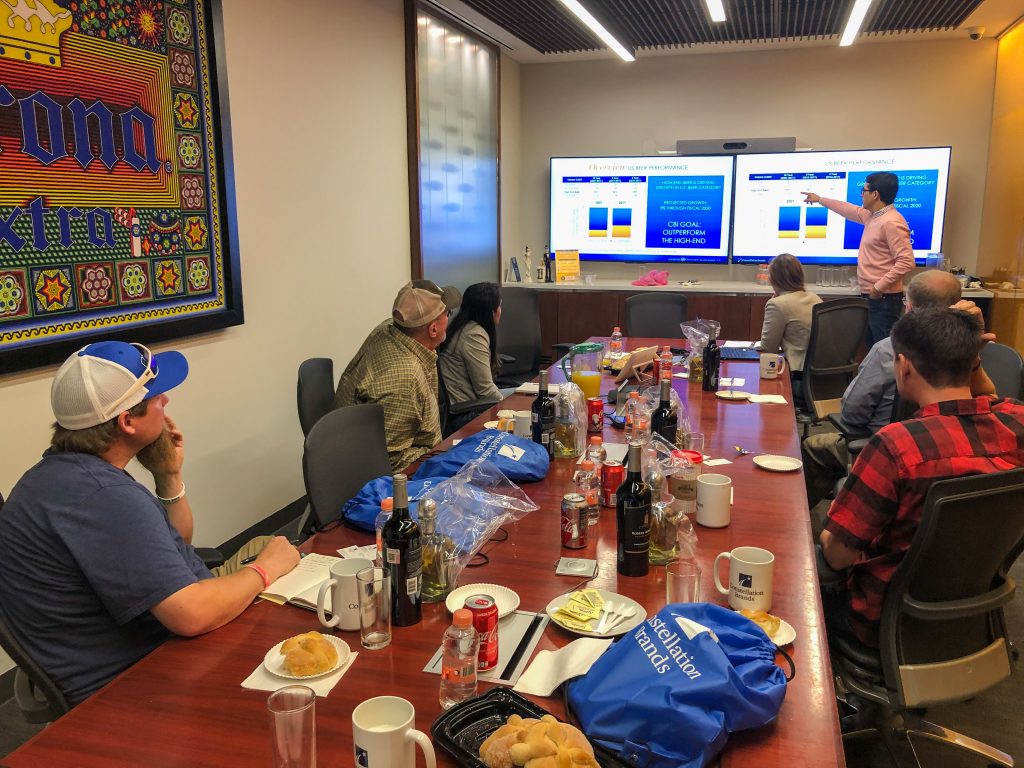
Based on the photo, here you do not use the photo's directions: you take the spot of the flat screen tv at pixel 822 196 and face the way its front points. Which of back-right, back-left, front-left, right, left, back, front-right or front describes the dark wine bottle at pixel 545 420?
front

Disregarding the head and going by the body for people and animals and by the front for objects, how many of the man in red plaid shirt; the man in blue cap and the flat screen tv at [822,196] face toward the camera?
1

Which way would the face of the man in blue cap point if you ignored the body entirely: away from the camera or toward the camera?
away from the camera

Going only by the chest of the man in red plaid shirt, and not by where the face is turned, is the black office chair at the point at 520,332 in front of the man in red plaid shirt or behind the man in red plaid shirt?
in front

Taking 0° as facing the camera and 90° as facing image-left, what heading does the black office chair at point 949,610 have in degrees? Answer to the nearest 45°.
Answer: approximately 135°

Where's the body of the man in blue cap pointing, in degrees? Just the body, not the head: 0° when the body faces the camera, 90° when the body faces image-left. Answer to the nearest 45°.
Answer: approximately 225°

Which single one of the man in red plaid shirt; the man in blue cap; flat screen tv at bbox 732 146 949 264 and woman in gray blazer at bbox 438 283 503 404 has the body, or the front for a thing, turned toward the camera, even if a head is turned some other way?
the flat screen tv

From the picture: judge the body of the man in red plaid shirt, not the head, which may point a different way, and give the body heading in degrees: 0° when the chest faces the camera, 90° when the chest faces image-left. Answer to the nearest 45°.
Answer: approximately 135°

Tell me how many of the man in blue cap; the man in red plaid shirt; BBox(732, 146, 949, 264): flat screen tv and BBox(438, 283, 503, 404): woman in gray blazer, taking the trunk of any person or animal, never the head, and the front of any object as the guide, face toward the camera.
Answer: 1

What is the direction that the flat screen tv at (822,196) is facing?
toward the camera

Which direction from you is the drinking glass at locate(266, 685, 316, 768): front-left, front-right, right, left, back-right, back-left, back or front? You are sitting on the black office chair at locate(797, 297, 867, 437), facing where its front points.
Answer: back-left

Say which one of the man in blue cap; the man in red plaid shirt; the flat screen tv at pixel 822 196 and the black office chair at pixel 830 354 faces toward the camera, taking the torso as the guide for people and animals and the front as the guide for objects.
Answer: the flat screen tv

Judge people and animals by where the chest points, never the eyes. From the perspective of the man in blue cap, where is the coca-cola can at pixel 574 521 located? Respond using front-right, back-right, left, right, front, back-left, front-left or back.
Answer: front-right

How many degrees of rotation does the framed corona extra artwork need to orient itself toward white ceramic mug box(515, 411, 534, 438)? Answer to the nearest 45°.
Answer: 0° — it already faces it

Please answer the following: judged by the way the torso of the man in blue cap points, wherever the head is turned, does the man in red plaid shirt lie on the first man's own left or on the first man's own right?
on the first man's own right

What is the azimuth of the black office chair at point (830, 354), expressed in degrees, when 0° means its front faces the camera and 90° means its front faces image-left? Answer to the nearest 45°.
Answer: approximately 135°

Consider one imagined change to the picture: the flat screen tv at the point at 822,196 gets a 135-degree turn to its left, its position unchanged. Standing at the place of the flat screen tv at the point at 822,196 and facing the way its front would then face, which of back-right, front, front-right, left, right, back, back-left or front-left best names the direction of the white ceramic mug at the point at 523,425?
back-right

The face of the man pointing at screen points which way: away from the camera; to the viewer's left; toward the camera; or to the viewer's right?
to the viewer's left

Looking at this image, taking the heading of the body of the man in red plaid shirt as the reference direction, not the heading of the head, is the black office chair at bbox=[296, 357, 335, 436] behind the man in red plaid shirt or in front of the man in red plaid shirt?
in front
